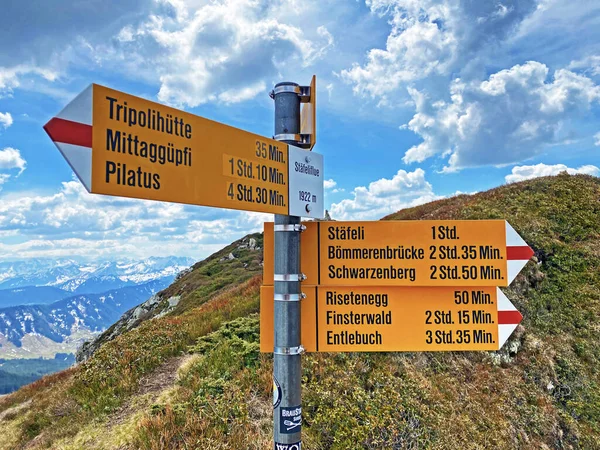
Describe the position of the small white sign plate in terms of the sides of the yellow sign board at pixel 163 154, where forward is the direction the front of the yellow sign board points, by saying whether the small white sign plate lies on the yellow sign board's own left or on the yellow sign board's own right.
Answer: on the yellow sign board's own left

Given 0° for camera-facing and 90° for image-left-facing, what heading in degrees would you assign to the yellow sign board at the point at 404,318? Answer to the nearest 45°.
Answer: approximately 0°

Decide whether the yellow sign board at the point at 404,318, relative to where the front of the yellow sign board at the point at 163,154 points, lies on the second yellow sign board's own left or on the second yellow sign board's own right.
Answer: on the second yellow sign board's own left

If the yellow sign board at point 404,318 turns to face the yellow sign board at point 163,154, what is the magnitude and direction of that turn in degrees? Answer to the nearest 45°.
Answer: approximately 45° to its right

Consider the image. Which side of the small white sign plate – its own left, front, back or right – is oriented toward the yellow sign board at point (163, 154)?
right

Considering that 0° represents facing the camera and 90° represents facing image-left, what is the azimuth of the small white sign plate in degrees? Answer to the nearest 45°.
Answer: approximately 315°

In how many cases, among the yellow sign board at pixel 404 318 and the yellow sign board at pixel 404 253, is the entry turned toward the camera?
2

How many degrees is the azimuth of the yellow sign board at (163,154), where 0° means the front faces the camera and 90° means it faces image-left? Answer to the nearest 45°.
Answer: approximately 315°
